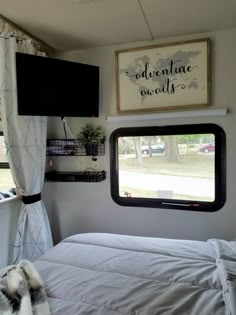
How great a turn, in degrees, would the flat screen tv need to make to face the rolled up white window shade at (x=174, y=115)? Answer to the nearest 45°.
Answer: approximately 45° to its left

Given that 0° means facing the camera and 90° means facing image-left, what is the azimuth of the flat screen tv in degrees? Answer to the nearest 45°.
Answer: approximately 315°

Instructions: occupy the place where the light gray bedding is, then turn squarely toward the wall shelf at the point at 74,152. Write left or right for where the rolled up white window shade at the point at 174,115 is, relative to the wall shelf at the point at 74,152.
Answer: right
